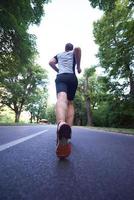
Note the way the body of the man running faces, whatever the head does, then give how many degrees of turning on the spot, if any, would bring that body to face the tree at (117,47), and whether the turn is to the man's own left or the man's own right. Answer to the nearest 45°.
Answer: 0° — they already face it

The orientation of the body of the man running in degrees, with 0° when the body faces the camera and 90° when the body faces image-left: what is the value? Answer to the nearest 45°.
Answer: approximately 180°

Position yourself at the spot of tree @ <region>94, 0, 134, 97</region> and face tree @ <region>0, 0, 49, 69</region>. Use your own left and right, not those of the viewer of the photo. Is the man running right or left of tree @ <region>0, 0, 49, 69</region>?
left

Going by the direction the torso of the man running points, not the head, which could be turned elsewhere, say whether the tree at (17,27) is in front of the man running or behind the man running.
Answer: in front
